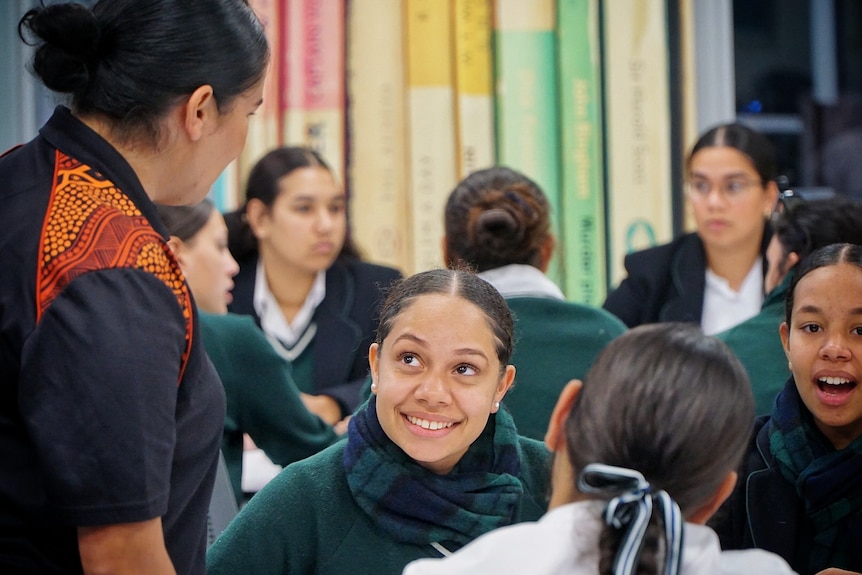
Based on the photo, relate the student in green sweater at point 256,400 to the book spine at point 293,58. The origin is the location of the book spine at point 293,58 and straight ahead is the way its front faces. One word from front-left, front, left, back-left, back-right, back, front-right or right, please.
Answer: front

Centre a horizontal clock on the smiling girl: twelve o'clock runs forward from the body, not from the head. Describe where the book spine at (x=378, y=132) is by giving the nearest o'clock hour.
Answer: The book spine is roughly at 6 o'clock from the smiling girl.

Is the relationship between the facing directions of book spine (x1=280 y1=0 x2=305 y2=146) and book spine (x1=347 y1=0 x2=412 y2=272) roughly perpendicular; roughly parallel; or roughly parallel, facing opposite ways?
roughly parallel

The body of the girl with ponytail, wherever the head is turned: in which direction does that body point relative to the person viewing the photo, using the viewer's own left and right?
facing away from the viewer

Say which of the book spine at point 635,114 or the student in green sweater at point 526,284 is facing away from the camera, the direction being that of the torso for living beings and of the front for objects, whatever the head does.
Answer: the student in green sweater

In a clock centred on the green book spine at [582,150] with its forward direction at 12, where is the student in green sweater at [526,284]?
The student in green sweater is roughly at 12 o'clock from the green book spine.

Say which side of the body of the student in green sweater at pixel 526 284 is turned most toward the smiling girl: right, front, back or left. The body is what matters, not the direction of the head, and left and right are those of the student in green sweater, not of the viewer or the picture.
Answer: back

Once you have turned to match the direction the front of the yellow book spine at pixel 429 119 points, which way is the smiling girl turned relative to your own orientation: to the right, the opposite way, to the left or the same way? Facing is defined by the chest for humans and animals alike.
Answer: the same way

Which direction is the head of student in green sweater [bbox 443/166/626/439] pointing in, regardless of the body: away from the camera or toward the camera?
away from the camera

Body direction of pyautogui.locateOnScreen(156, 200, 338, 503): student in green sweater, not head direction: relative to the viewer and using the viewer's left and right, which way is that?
facing to the right of the viewer

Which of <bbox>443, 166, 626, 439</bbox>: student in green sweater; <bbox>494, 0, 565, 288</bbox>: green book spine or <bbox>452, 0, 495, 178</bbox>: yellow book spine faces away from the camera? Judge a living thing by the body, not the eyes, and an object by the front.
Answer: the student in green sweater

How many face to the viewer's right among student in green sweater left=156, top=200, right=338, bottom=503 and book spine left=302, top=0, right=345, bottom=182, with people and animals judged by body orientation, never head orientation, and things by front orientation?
1

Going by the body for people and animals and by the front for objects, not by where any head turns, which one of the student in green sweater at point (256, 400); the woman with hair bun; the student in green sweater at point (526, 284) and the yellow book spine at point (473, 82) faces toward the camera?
the yellow book spine

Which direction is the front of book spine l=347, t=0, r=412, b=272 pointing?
toward the camera

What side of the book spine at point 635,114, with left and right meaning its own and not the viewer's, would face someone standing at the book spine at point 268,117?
right

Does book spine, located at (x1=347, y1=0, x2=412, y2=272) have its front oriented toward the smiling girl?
yes

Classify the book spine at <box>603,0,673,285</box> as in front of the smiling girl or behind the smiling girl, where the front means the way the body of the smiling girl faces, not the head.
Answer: behind
